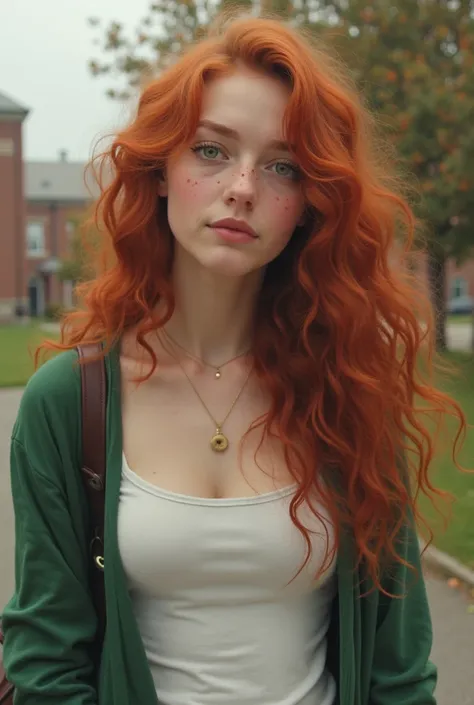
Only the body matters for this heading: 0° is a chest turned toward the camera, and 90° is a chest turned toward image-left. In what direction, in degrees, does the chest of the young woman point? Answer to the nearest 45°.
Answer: approximately 0°

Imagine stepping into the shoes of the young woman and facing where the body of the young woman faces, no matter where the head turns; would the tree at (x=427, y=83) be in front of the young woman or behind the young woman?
behind
